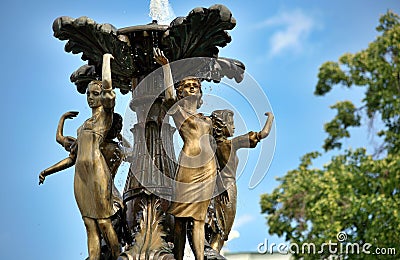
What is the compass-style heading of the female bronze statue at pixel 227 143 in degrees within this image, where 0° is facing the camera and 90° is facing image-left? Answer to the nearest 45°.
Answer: approximately 270°

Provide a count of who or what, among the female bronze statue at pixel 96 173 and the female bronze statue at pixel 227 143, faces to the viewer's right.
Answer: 1

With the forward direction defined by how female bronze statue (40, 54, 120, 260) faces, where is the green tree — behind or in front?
behind

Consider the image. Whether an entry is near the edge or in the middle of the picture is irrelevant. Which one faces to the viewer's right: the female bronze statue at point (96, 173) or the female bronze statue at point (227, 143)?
the female bronze statue at point (227, 143)

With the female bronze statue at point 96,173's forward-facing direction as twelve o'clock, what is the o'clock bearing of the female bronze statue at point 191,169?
the female bronze statue at point 191,169 is roughly at 8 o'clock from the female bronze statue at point 96,173.

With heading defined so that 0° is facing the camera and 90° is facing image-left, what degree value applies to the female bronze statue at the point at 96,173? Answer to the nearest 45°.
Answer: approximately 45°

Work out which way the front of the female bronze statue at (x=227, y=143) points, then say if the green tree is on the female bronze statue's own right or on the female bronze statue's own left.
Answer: on the female bronze statue's own left

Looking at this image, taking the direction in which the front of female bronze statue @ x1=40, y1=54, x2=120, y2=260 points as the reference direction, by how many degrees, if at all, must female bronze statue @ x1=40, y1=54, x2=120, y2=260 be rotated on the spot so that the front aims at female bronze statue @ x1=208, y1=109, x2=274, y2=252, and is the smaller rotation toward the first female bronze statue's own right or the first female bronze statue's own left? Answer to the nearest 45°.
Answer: approximately 135° to the first female bronze statue's own left
